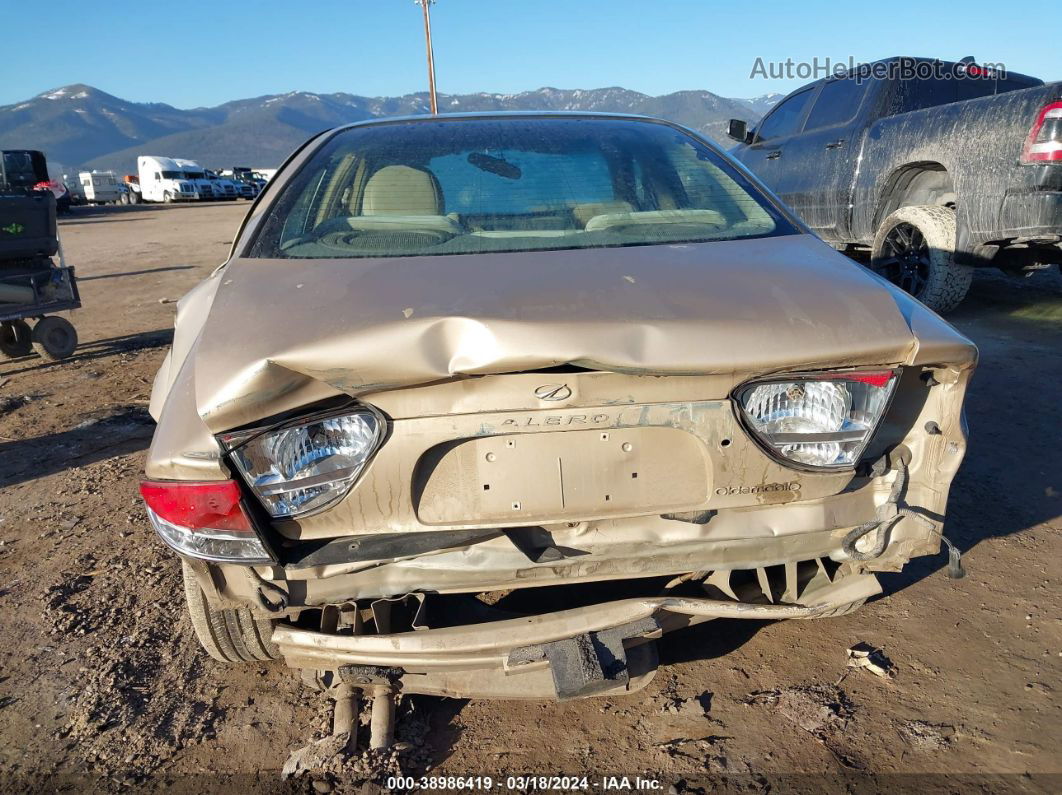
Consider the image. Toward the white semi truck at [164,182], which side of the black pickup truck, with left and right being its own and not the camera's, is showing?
front

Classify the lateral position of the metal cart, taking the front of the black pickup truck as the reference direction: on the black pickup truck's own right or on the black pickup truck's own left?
on the black pickup truck's own left

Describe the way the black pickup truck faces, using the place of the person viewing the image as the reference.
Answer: facing away from the viewer and to the left of the viewer

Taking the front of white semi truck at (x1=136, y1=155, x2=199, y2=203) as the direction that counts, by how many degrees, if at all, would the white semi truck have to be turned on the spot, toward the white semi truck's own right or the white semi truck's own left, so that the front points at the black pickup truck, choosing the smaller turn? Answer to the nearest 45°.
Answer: approximately 45° to the white semi truck's own right

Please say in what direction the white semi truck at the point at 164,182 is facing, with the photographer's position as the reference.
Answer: facing the viewer and to the right of the viewer

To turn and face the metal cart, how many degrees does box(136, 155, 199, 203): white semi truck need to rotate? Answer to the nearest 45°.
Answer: approximately 45° to its right

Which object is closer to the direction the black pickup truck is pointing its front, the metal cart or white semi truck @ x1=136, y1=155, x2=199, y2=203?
the white semi truck
